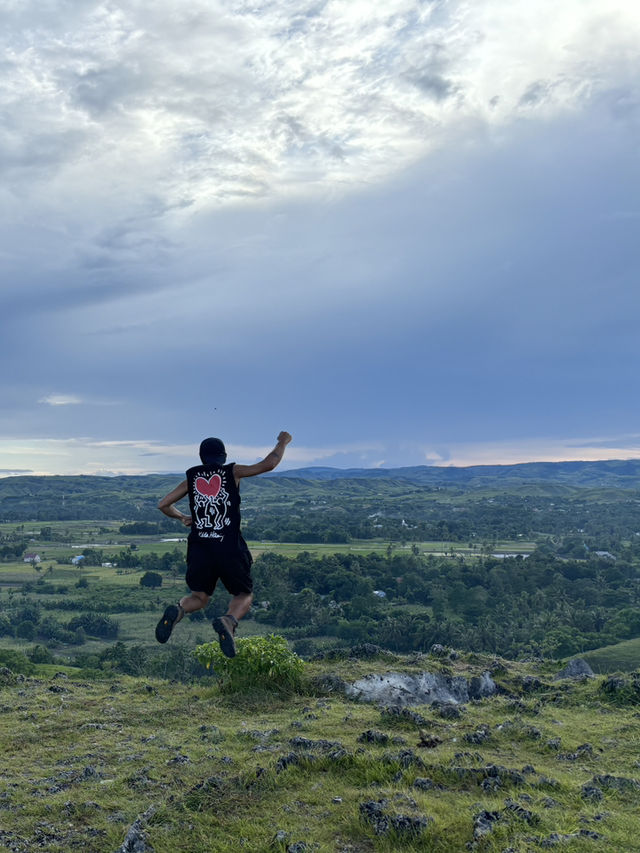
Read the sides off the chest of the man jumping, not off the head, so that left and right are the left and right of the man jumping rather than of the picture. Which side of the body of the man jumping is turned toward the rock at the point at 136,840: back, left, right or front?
back

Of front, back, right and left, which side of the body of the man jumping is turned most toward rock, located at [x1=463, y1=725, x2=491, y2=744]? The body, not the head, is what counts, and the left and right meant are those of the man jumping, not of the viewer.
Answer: right

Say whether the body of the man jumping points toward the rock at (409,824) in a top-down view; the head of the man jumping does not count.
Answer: no

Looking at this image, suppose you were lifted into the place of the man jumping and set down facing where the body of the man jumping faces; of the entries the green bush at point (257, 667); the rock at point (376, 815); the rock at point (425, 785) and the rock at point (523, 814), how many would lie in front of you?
1

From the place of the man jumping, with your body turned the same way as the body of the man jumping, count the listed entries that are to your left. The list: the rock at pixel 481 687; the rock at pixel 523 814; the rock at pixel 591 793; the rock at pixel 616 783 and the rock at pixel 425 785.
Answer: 0

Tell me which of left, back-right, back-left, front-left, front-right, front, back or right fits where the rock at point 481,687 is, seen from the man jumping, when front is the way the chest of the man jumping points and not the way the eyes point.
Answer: front-right

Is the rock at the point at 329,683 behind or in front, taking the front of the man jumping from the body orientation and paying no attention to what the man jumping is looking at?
in front

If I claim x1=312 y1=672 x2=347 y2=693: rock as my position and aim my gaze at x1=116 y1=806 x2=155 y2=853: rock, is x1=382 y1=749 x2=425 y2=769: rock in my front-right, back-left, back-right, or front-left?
front-left

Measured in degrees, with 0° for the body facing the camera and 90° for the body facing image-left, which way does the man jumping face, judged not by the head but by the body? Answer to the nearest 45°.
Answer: approximately 180°

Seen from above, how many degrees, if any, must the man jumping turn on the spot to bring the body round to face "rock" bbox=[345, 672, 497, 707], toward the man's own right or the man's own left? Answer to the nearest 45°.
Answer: approximately 45° to the man's own right

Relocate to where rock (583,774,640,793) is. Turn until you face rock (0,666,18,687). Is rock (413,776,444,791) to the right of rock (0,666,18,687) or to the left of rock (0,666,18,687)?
left
